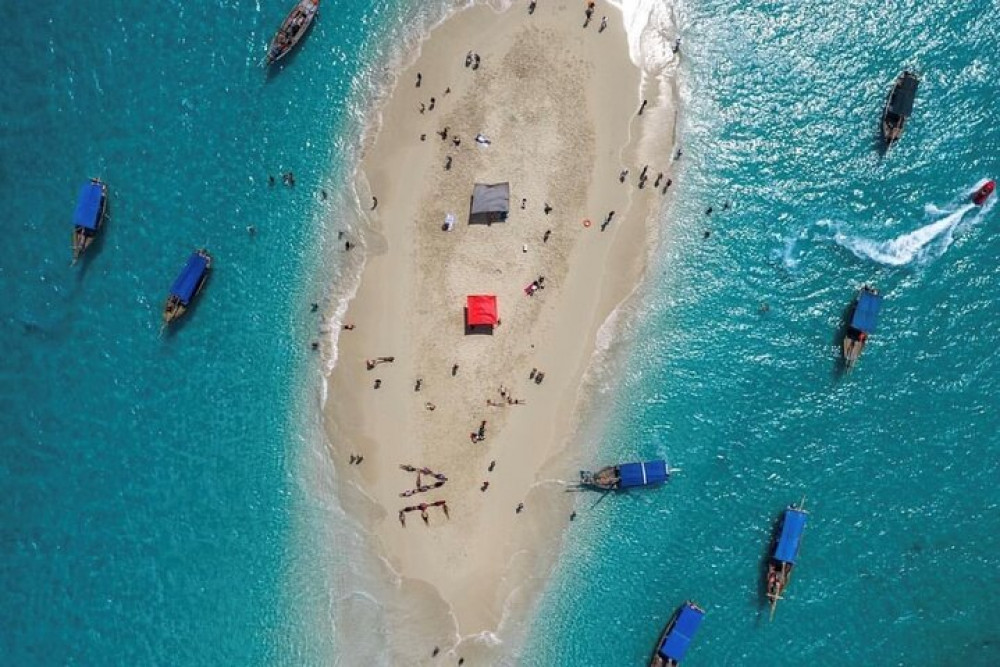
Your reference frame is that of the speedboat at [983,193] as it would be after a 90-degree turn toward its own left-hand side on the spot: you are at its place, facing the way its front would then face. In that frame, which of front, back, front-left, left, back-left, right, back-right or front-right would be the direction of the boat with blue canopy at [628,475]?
front-left

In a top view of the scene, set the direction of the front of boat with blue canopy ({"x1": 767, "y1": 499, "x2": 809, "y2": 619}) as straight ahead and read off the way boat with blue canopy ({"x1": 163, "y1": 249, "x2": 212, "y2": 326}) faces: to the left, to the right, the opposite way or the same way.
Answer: the same way

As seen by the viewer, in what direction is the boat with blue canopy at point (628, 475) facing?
to the viewer's left

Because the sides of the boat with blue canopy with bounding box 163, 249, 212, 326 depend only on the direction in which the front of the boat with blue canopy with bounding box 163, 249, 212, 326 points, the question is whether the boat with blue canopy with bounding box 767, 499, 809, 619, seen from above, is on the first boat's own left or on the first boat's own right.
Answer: on the first boat's own left

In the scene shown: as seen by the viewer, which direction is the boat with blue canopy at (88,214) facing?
toward the camera

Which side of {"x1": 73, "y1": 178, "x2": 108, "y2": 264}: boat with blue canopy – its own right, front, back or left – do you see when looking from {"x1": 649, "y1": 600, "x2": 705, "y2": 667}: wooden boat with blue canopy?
left

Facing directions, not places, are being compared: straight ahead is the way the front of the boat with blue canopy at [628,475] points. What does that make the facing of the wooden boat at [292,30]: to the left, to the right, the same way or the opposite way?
to the left

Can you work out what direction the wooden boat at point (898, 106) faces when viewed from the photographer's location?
facing the viewer

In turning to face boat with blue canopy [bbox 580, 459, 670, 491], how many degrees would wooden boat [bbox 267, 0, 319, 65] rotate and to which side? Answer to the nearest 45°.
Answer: approximately 135° to its left

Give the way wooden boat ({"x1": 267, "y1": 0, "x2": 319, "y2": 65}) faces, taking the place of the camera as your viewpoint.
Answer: facing the viewer and to the left of the viewer

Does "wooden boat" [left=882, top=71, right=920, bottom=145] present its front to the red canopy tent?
no

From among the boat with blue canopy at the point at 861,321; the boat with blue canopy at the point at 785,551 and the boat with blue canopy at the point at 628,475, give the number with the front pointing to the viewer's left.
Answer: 1

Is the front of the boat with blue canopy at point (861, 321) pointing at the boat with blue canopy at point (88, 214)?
no

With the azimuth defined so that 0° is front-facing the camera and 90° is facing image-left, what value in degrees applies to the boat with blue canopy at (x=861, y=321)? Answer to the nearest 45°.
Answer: approximately 0°

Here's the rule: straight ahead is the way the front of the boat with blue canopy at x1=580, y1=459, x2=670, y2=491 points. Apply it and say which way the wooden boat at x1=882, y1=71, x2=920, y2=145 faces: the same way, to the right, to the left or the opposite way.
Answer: to the left

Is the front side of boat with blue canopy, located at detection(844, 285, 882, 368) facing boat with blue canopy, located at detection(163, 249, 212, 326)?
no

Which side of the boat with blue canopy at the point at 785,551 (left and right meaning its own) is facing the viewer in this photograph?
front

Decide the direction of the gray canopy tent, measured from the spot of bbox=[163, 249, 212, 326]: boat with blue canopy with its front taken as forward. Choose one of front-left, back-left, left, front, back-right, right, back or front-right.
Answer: left

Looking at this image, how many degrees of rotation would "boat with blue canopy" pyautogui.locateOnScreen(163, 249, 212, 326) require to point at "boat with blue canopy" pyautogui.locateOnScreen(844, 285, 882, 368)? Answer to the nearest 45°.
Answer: approximately 90° to its left
